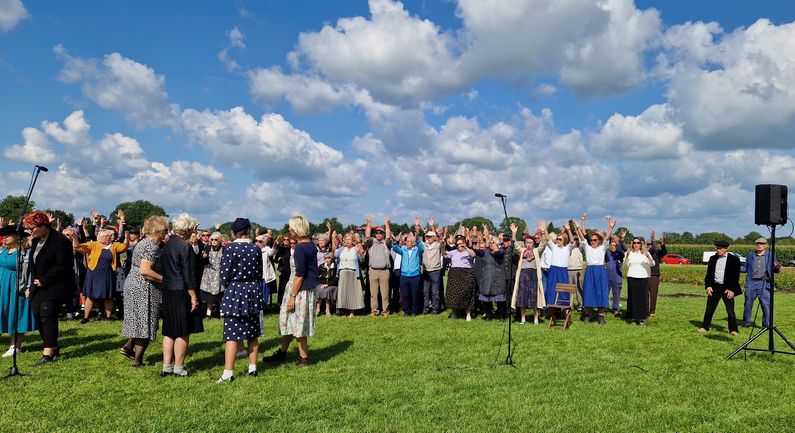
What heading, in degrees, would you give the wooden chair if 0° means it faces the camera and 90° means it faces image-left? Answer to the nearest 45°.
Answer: approximately 45°

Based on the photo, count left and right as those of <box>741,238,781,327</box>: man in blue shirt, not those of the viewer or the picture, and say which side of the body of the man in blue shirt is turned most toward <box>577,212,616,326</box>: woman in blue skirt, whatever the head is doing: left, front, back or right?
right

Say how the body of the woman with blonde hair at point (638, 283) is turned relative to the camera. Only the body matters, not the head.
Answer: toward the camera

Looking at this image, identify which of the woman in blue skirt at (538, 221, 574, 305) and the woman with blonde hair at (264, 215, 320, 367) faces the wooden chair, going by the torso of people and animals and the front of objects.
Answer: the woman in blue skirt

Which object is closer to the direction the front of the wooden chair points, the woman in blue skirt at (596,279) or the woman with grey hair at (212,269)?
the woman with grey hair

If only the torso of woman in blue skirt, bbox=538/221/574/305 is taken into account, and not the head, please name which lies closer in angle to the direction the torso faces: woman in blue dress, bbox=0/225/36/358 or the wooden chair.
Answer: the wooden chair

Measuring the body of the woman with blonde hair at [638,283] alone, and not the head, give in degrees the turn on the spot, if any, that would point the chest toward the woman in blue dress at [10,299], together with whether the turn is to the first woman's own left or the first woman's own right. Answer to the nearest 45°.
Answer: approximately 45° to the first woman's own right

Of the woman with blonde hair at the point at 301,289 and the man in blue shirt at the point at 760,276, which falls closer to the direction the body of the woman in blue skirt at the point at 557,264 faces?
the woman with blonde hair

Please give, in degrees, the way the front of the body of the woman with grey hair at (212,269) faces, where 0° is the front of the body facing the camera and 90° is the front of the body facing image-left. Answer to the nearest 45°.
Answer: approximately 0°

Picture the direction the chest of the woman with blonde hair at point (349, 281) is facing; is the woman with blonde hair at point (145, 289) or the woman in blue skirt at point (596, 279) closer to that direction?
the woman with blonde hair at point (145, 289)

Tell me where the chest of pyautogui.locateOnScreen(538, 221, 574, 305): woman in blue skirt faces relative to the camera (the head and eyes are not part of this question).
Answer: toward the camera
